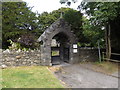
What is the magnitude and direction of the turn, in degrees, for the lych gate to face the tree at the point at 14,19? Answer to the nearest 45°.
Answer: approximately 135° to its right

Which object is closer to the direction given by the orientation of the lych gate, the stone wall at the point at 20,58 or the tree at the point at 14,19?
the stone wall

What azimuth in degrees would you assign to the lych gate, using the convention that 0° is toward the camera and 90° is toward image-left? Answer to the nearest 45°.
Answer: approximately 0°

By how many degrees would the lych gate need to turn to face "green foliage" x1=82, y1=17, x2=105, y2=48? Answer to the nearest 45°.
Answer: approximately 90° to its left

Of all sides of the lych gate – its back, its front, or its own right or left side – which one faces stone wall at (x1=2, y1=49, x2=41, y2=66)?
right
